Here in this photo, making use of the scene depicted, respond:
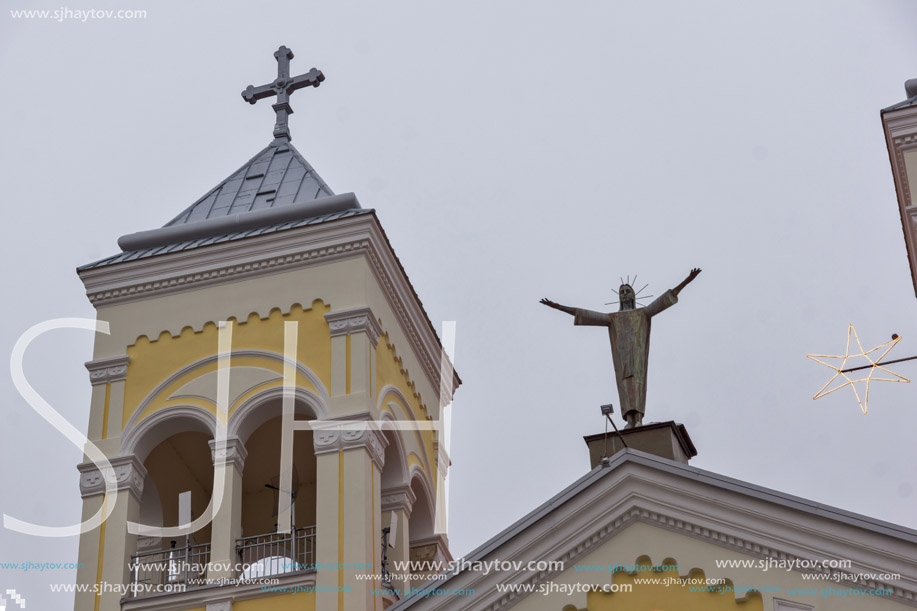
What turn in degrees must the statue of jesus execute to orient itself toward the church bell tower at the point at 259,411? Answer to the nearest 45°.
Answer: approximately 90° to its right

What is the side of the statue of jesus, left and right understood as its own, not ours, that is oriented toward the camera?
front
